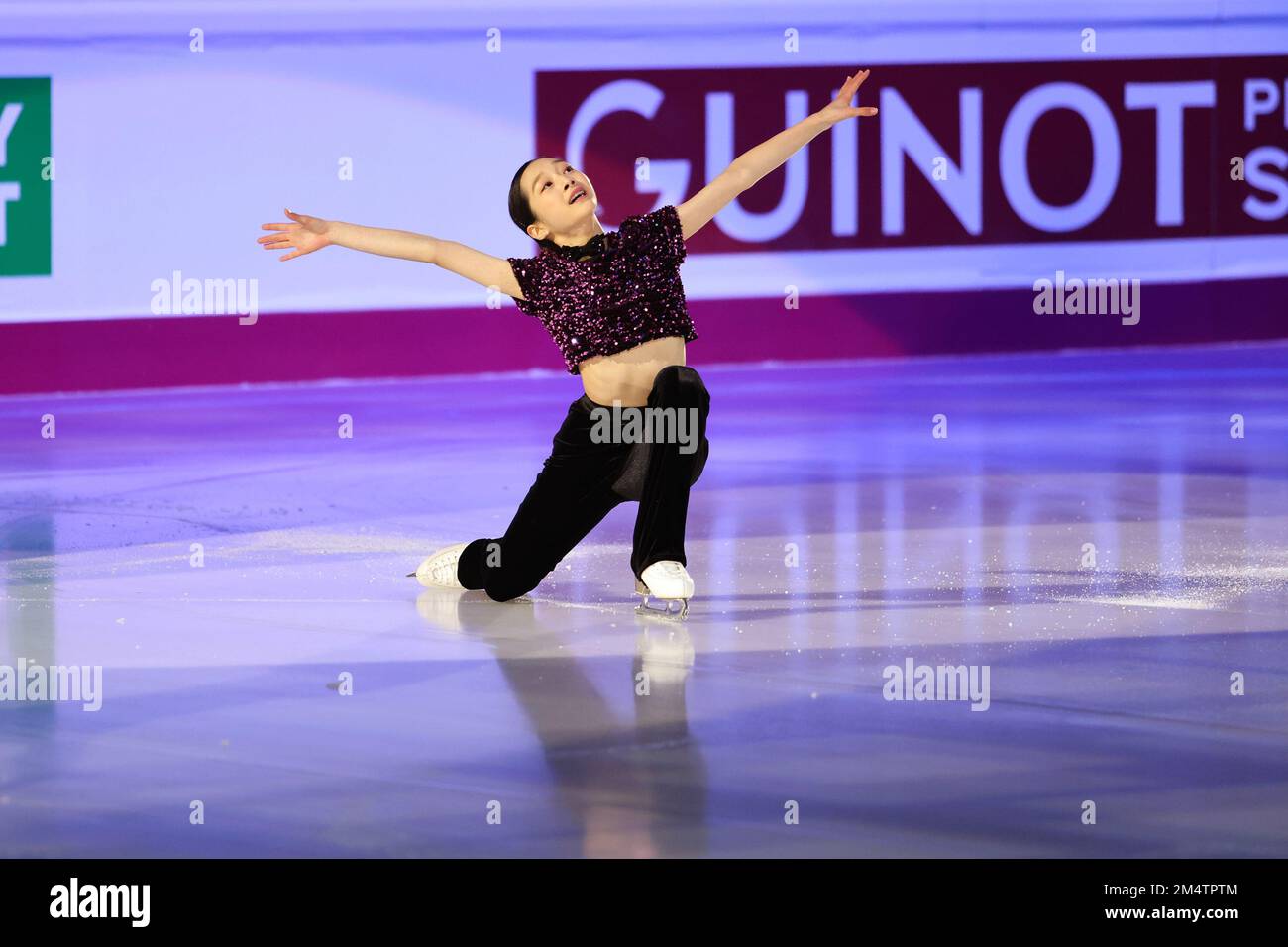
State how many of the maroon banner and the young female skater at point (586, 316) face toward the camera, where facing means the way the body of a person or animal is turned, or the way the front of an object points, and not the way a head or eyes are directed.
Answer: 2

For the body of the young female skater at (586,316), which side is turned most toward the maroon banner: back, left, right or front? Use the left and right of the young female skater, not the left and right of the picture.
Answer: back

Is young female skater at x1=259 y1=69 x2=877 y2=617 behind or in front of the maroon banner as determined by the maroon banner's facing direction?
in front

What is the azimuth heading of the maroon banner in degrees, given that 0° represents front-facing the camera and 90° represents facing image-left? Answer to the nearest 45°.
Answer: approximately 0°

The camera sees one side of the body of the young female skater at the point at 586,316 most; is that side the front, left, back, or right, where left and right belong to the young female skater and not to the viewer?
front

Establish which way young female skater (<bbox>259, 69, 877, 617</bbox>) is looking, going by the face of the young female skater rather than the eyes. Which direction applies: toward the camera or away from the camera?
toward the camera

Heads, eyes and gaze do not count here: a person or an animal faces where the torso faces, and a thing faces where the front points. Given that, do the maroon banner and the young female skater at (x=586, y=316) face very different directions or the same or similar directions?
same or similar directions
